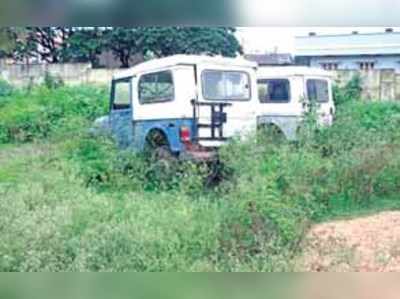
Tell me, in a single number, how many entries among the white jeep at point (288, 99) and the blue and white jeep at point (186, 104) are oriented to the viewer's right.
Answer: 0

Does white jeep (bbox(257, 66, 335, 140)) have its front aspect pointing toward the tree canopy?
yes

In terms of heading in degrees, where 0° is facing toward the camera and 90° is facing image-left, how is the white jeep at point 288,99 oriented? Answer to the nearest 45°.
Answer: approximately 135°

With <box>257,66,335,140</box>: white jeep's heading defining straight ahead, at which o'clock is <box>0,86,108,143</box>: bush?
The bush is roughly at 10 o'clock from the white jeep.

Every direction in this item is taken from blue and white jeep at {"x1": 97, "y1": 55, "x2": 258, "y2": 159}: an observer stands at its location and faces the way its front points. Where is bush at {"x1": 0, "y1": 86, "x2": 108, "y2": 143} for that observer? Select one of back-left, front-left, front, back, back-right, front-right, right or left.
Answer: front-left

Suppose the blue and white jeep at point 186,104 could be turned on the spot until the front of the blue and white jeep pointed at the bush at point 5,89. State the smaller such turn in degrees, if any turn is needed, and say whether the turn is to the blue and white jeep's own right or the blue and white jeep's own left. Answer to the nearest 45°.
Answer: approximately 45° to the blue and white jeep's own left

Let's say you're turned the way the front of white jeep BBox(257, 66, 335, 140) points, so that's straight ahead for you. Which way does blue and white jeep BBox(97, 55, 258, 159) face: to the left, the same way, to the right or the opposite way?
the same way

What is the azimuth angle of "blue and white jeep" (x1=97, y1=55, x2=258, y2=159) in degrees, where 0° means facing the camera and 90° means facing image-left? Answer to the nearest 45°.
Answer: approximately 135°
